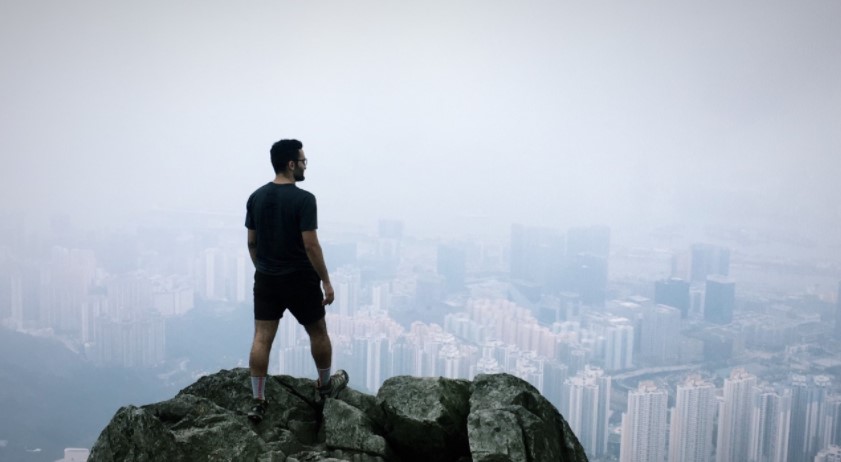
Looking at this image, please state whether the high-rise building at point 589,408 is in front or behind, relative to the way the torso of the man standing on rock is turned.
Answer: in front

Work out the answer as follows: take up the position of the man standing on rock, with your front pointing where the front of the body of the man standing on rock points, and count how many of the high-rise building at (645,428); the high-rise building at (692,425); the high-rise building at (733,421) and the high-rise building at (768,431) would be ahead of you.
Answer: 4

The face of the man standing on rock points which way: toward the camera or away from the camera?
away from the camera

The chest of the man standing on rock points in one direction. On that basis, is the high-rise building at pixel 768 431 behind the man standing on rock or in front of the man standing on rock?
in front

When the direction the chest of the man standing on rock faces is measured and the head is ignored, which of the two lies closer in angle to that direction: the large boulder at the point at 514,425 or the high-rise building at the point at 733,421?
the high-rise building

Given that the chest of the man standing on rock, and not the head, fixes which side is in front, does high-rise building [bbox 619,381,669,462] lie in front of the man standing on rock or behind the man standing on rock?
in front

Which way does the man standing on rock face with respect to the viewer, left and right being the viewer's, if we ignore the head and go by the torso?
facing away from the viewer and to the right of the viewer

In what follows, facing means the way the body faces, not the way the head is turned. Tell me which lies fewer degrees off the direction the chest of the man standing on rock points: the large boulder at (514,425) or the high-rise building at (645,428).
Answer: the high-rise building
